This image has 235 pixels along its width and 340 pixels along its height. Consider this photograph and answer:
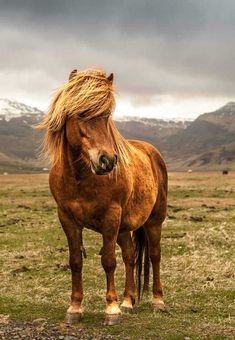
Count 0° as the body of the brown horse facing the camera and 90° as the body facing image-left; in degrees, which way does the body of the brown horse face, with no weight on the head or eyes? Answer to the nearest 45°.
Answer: approximately 45°
